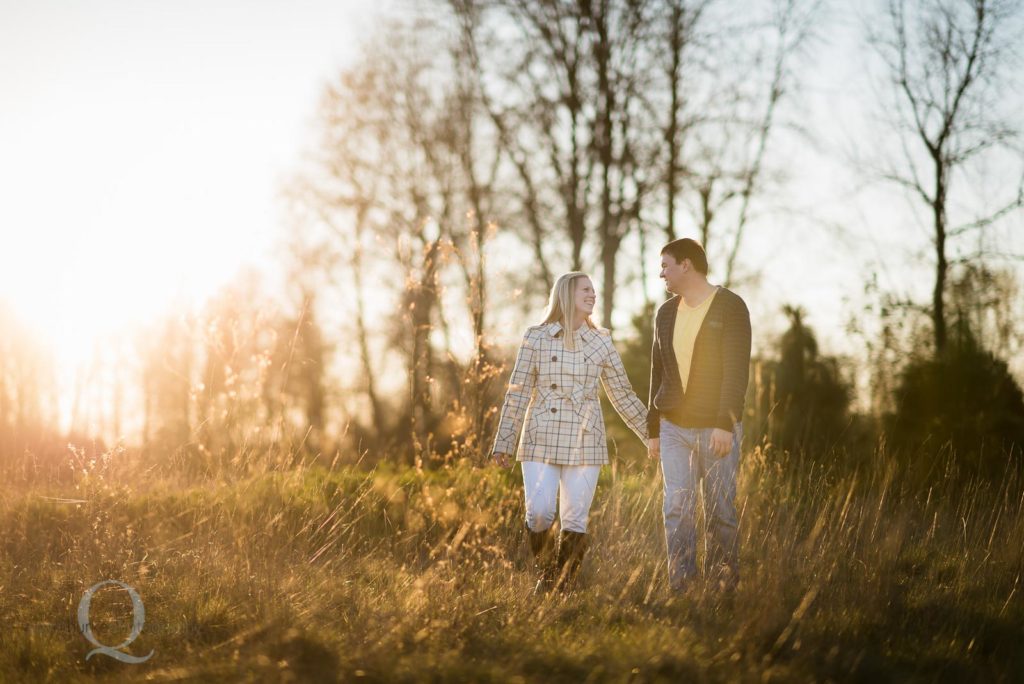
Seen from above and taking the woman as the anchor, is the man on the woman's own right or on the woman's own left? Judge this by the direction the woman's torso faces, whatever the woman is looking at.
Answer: on the woman's own left

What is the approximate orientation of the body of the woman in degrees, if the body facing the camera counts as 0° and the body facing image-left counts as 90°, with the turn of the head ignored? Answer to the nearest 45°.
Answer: approximately 0°

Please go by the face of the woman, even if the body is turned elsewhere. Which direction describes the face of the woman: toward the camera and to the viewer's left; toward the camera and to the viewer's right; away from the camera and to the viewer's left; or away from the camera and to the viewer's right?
toward the camera and to the viewer's right

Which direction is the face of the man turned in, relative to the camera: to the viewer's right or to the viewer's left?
to the viewer's left
